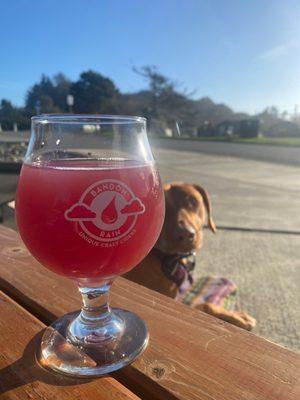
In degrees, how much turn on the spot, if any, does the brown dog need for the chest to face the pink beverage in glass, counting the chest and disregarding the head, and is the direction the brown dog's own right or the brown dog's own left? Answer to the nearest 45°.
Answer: approximately 45° to the brown dog's own right

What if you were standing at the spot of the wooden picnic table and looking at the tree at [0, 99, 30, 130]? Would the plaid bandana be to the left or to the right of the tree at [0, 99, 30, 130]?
right

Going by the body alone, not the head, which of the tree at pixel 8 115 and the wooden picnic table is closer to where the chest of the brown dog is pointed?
the wooden picnic table

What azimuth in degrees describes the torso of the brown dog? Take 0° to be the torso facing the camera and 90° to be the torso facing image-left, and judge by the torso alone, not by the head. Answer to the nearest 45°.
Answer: approximately 315°

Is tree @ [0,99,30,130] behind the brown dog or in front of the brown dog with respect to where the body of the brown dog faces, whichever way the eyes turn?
behind
